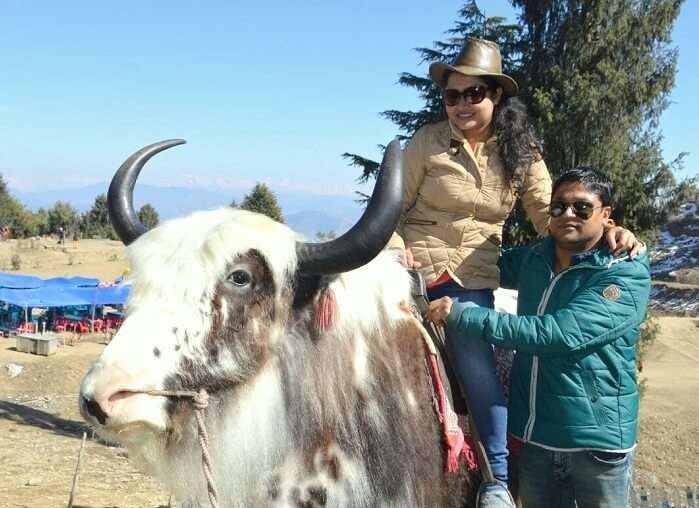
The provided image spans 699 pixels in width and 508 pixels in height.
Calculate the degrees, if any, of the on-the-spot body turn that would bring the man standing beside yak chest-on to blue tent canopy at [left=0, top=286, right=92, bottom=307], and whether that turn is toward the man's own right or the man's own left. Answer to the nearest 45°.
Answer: approximately 90° to the man's own right

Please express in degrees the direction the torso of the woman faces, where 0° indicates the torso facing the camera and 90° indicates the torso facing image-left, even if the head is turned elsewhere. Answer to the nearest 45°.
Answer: approximately 0°

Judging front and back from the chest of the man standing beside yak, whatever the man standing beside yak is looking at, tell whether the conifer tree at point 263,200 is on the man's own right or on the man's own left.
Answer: on the man's own right

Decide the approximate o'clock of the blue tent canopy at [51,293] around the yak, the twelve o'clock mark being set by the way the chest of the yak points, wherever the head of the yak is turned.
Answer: The blue tent canopy is roughly at 4 o'clock from the yak.

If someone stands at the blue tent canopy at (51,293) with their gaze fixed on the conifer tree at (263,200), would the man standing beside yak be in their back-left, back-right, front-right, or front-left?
back-right

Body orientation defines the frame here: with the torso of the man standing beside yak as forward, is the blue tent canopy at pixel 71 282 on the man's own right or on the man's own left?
on the man's own right

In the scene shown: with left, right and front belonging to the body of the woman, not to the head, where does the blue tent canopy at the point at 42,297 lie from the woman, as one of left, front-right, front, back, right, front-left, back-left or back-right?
back-right

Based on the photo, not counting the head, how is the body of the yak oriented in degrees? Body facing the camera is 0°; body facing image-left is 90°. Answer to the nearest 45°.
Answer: approximately 45°

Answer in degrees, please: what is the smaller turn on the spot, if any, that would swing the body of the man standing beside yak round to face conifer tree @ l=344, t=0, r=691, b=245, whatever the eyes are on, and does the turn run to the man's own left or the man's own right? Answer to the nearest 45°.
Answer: approximately 135° to the man's own right

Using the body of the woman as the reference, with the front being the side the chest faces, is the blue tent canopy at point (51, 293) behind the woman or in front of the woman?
behind

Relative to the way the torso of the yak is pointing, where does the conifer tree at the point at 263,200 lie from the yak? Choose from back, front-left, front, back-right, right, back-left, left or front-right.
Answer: back-right

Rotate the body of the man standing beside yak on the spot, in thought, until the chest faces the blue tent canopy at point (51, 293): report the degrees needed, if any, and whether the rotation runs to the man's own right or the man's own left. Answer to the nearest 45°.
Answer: approximately 90° to the man's own right

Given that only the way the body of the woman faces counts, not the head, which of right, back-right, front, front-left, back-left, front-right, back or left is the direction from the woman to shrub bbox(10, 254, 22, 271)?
back-right

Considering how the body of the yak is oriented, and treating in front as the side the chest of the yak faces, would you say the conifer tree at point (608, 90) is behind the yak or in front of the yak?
behind

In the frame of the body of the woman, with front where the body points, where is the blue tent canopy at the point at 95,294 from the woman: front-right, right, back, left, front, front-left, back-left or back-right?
back-right
